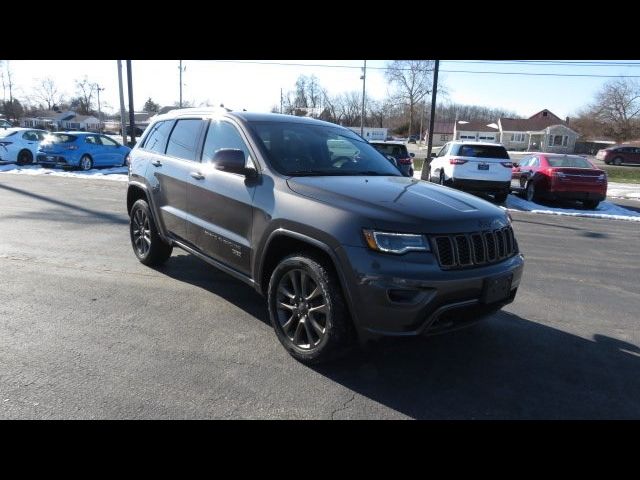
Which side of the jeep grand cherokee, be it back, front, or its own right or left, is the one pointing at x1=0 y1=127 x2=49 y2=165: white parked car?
back

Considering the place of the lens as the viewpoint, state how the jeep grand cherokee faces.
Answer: facing the viewer and to the right of the viewer

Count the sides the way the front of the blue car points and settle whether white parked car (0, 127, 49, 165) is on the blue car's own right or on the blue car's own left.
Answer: on the blue car's own left

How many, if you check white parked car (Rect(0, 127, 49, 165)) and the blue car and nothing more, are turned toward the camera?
0

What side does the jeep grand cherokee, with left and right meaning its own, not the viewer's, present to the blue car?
back

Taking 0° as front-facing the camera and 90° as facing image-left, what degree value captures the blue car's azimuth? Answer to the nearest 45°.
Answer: approximately 225°

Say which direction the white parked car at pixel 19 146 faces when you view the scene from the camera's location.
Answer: facing away from the viewer and to the right of the viewer

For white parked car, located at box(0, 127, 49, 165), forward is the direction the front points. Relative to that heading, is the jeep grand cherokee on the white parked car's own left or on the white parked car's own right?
on the white parked car's own right

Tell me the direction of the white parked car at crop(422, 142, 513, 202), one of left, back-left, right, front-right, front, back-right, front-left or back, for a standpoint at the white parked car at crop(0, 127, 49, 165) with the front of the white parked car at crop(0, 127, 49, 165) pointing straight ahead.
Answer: right
